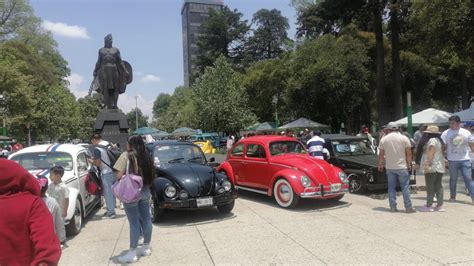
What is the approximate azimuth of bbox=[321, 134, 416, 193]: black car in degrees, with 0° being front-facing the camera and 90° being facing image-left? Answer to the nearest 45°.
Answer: approximately 315°

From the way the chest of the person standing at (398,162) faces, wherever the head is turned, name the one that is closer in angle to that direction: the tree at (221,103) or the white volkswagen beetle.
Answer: the tree

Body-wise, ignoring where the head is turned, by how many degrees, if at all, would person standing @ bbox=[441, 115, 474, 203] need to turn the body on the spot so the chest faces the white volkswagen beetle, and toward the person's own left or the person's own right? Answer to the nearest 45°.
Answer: approximately 45° to the person's own right

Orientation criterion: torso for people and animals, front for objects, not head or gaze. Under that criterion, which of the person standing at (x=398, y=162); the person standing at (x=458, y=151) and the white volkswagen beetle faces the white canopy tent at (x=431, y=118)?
the person standing at (x=398, y=162)

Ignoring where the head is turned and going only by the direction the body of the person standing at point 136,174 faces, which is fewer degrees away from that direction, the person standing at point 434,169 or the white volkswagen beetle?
the white volkswagen beetle

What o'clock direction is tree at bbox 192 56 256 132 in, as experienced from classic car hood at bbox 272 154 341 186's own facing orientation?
The tree is roughly at 7 o'clock from the classic car hood.

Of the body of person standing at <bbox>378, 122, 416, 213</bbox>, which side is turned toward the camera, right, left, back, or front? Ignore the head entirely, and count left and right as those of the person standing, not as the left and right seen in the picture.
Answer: back

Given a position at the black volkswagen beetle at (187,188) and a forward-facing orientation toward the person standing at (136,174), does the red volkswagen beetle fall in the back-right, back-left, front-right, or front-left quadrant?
back-left

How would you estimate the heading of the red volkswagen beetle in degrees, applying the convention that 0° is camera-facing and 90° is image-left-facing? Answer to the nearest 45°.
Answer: approximately 315°

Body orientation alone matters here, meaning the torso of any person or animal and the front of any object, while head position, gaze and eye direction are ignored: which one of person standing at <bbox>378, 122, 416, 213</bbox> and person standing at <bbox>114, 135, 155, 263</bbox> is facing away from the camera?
person standing at <bbox>378, 122, 416, 213</bbox>

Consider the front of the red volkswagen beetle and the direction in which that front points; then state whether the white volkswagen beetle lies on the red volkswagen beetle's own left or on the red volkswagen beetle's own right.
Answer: on the red volkswagen beetle's own right
